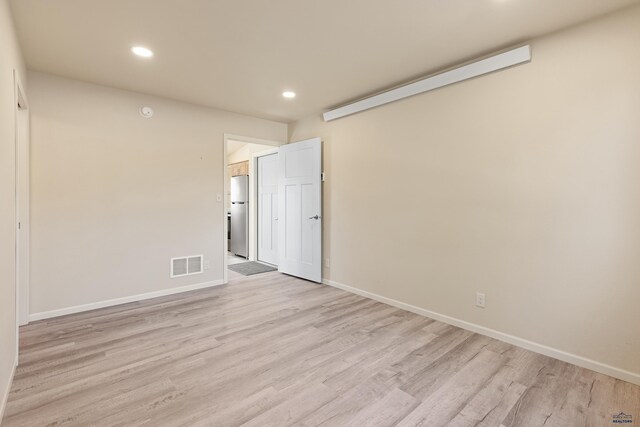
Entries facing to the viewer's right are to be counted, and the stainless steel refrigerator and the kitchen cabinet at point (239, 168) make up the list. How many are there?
0

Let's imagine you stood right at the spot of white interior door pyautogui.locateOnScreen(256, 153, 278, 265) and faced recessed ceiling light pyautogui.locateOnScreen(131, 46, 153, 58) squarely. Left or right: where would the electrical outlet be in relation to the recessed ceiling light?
left

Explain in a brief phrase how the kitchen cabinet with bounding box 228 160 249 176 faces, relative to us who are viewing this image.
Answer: facing the viewer and to the left of the viewer

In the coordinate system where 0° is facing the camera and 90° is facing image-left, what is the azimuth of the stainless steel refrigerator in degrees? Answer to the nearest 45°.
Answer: approximately 45°

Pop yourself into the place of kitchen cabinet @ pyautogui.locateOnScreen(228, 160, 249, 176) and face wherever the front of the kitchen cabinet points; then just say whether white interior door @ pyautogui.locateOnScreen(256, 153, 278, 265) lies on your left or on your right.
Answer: on your left

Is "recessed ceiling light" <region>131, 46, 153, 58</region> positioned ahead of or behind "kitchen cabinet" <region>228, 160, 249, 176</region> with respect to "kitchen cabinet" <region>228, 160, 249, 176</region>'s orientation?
ahead

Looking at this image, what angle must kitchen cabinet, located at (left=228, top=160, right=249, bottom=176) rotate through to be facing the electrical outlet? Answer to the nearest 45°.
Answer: approximately 90° to its left

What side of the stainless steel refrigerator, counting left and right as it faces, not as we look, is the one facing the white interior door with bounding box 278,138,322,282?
left

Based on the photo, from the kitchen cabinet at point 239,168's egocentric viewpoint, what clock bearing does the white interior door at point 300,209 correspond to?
The white interior door is roughly at 10 o'clock from the kitchen cabinet.
